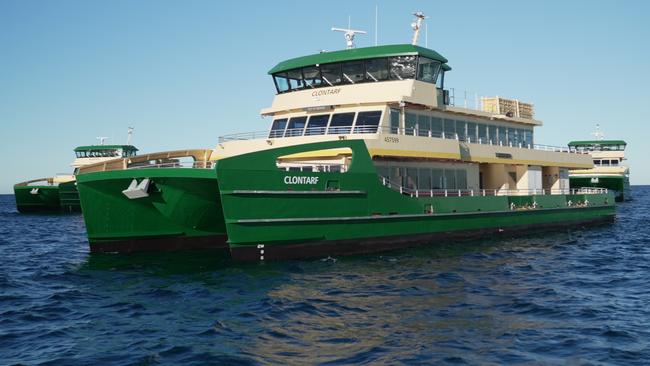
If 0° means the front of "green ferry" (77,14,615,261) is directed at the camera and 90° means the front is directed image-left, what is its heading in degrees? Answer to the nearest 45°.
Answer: approximately 45°
